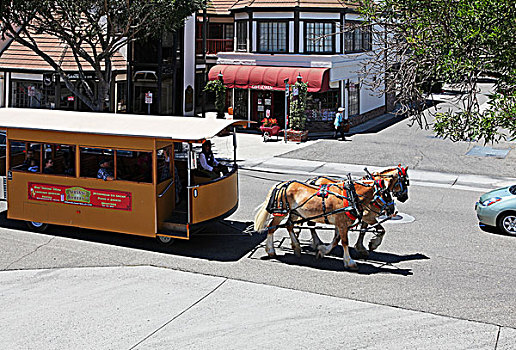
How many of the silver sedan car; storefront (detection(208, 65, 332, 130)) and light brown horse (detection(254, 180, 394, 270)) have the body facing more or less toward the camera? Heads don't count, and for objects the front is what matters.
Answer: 1

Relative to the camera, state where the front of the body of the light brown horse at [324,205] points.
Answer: to the viewer's right

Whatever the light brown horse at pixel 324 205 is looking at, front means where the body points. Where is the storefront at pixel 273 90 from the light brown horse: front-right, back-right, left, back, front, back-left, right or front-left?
left

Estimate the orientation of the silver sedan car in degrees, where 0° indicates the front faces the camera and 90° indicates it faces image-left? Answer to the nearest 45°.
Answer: approximately 90°

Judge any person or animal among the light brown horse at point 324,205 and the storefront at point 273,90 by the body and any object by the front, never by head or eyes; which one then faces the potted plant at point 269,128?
the storefront

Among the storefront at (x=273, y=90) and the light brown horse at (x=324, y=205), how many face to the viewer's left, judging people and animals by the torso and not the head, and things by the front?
0

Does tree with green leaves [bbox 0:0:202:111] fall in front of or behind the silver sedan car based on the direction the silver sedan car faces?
in front

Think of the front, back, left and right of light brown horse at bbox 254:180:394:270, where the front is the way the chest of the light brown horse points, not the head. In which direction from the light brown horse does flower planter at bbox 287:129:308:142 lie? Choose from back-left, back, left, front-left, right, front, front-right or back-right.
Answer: left

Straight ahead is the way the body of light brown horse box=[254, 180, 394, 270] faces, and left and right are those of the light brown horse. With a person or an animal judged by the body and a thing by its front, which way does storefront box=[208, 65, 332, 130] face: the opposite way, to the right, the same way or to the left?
to the right

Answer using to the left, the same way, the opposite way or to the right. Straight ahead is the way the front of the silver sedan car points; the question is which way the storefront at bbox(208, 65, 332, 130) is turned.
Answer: to the left

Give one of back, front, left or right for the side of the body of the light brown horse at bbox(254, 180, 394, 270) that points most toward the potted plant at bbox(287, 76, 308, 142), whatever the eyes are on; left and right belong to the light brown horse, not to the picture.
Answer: left
